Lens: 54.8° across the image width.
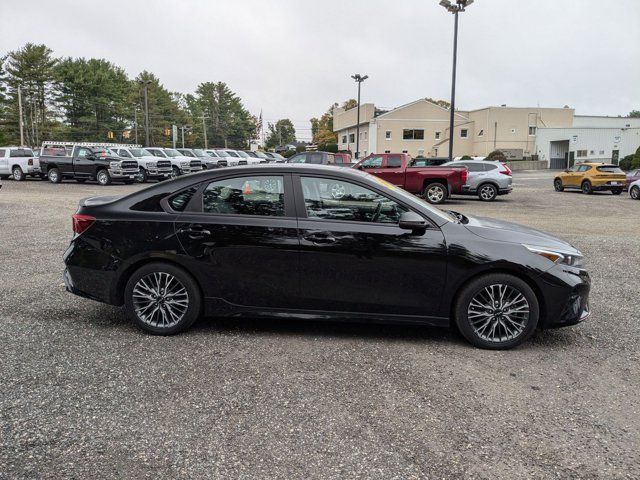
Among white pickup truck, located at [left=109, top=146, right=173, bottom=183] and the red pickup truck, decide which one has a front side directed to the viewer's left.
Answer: the red pickup truck

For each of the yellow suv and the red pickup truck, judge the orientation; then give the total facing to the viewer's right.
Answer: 0

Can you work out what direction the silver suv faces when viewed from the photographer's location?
facing to the left of the viewer

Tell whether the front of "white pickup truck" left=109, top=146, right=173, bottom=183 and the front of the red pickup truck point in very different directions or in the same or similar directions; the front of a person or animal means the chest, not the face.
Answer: very different directions

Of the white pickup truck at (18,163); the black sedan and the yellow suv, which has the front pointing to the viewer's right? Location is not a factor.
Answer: the black sedan

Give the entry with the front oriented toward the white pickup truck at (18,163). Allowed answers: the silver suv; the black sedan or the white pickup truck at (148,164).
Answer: the silver suv

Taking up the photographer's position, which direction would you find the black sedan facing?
facing to the right of the viewer

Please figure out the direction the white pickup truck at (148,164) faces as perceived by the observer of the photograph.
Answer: facing the viewer and to the right of the viewer

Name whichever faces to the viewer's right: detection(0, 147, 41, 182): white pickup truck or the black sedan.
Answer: the black sedan

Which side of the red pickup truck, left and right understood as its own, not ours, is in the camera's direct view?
left

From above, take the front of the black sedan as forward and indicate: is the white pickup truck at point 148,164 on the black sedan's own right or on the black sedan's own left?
on the black sedan's own left
